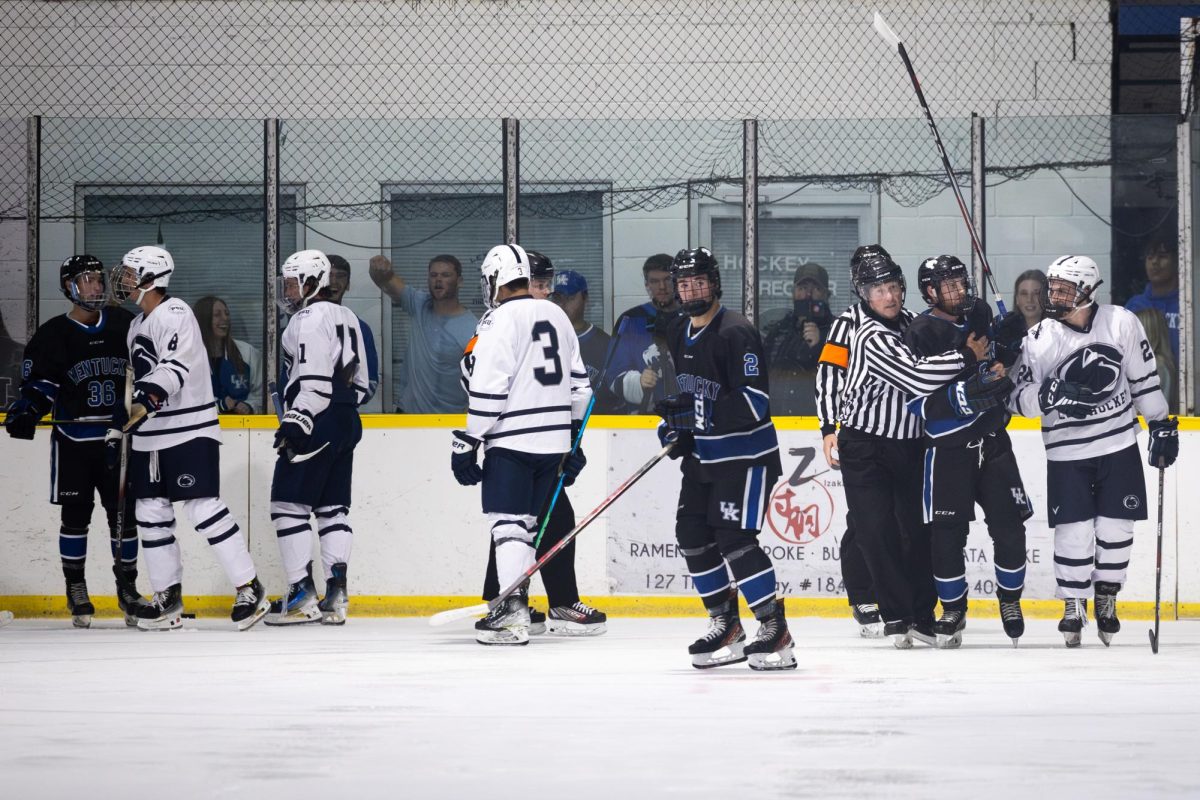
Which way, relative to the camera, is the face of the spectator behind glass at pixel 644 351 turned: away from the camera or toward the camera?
toward the camera

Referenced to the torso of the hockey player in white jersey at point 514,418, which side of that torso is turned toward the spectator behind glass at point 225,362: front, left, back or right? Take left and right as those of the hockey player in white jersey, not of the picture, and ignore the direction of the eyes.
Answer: front

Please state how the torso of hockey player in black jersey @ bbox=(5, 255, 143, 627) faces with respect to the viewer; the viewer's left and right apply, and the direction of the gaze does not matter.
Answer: facing the viewer and to the right of the viewer

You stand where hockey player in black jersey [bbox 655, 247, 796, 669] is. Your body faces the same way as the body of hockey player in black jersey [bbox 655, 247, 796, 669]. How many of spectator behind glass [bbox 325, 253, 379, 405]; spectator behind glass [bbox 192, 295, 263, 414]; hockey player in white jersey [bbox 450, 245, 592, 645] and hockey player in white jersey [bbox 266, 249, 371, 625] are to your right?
4

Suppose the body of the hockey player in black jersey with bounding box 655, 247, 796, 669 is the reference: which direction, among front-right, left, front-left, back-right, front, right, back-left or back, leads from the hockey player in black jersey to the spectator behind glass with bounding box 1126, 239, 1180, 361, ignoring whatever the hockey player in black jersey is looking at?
back

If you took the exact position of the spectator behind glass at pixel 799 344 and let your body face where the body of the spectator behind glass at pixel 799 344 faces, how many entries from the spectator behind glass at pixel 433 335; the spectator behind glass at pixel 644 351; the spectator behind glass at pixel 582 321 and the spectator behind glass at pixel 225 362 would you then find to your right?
4

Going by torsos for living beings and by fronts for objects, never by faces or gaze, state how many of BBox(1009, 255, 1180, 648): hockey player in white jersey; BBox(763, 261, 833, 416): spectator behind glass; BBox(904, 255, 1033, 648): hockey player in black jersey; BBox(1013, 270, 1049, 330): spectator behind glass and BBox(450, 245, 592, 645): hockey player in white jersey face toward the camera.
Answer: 4

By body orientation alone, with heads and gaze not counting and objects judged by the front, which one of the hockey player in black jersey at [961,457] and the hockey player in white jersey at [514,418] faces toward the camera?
the hockey player in black jersey

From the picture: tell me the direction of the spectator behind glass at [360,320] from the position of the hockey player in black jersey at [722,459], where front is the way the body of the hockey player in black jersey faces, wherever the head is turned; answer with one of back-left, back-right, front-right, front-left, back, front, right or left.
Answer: right

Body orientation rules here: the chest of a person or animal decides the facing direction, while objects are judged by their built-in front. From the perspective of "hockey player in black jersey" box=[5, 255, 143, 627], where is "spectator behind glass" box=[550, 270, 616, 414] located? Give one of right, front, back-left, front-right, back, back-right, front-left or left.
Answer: front-left

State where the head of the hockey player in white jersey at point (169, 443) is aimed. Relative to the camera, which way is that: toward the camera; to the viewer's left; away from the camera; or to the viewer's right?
to the viewer's left

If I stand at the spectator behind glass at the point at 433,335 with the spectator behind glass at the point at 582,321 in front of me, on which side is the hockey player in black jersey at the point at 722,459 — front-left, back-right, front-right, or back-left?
front-right

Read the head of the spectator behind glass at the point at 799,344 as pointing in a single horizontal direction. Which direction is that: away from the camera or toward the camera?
toward the camera

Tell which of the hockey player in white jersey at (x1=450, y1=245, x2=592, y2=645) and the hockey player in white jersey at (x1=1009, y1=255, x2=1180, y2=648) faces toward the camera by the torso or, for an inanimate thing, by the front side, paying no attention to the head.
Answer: the hockey player in white jersey at (x1=1009, y1=255, x2=1180, y2=648)
